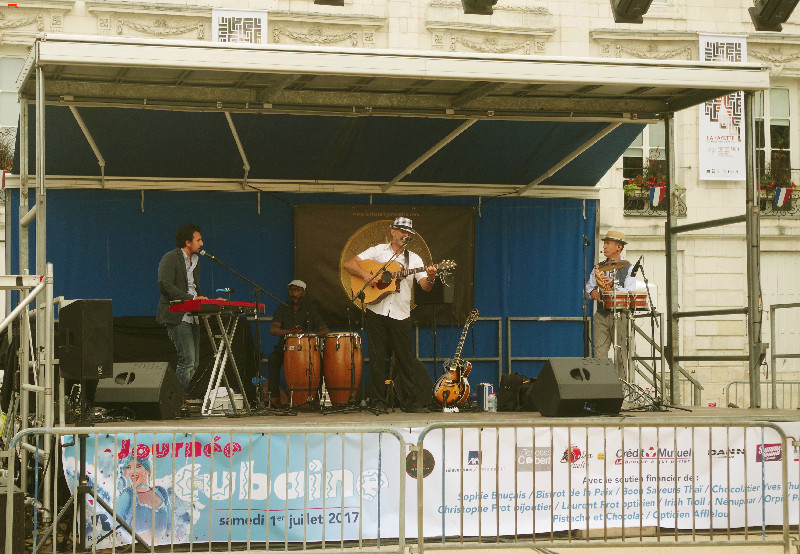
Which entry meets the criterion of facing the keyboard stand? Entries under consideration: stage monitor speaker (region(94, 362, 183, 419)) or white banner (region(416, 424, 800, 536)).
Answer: the stage monitor speaker

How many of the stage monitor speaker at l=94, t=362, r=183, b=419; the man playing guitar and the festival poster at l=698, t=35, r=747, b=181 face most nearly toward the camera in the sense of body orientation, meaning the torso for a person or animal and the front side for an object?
2

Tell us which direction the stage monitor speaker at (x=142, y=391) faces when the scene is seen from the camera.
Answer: facing away from the viewer and to the right of the viewer

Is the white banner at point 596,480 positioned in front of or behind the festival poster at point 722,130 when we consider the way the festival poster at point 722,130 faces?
in front

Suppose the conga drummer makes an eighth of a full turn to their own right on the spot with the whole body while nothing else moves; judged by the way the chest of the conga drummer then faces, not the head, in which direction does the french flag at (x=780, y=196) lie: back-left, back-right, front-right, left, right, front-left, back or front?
back

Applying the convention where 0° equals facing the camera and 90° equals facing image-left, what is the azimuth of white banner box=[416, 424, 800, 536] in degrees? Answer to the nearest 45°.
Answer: approximately 0°

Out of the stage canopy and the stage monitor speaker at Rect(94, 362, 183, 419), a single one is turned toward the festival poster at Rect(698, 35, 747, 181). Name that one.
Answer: the stage monitor speaker

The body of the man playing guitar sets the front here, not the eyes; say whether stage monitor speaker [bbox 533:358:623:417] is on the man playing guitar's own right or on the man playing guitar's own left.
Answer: on the man playing guitar's own left

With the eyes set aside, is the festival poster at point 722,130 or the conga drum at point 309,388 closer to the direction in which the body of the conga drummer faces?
the conga drum
